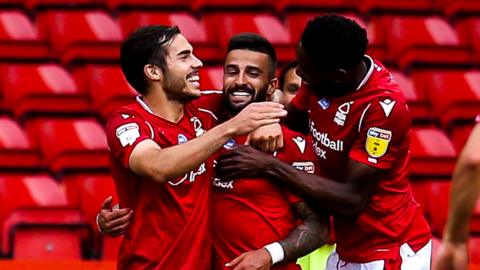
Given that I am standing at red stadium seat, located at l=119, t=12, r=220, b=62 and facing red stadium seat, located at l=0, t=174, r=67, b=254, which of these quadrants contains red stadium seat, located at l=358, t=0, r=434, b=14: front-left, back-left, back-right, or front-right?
back-left

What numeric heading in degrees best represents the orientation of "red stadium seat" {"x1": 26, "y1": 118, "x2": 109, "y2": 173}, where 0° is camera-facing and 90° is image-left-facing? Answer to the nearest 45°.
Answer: approximately 315°

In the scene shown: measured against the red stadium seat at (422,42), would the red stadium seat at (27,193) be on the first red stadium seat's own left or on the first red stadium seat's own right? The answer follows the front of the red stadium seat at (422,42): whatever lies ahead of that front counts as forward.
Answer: on the first red stadium seat's own right

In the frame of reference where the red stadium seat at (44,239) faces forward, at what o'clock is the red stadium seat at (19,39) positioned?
the red stadium seat at (19,39) is roughly at 6 o'clock from the red stadium seat at (44,239).

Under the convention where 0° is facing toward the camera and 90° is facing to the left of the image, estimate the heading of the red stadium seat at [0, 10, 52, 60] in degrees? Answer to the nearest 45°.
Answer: approximately 0°

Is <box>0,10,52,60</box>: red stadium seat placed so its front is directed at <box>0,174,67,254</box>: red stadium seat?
yes

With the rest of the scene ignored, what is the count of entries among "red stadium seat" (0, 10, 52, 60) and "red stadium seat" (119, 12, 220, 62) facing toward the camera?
2
